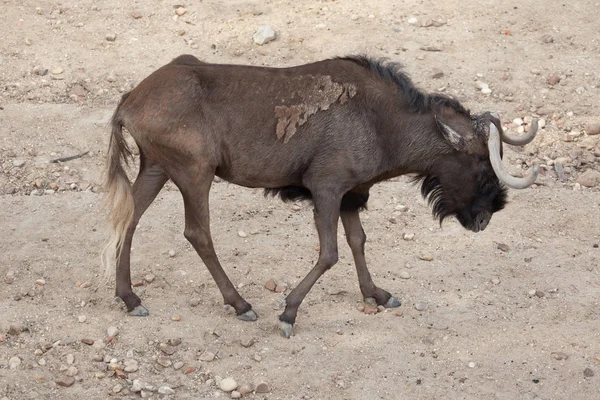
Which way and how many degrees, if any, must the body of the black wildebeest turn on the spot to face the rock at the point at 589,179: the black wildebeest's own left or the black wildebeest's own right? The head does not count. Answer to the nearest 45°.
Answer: approximately 45° to the black wildebeest's own left

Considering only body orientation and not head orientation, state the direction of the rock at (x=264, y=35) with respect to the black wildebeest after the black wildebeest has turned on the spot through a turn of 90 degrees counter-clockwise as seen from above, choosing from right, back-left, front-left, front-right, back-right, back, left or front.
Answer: front

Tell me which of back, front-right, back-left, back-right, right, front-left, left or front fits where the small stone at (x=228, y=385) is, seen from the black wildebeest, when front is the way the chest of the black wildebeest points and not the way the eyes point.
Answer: right

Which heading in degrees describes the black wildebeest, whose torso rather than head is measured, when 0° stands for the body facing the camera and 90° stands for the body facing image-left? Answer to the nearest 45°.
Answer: approximately 270°

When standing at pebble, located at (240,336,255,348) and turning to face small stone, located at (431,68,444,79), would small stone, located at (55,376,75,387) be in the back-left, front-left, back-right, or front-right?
back-left

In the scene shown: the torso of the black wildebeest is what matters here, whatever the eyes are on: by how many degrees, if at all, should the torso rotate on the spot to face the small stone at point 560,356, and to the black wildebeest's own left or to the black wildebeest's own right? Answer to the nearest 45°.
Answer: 0° — it already faces it

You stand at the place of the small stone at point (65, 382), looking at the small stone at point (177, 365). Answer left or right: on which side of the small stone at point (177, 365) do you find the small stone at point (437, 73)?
left

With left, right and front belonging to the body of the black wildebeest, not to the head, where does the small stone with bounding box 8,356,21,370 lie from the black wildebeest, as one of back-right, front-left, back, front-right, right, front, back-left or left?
back-right

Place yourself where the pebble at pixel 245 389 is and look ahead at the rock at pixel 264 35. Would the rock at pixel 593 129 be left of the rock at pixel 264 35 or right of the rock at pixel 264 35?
right

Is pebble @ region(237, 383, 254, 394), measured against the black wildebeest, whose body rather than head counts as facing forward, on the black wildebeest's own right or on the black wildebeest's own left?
on the black wildebeest's own right

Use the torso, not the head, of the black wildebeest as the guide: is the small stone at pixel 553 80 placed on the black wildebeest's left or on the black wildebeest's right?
on the black wildebeest's left
